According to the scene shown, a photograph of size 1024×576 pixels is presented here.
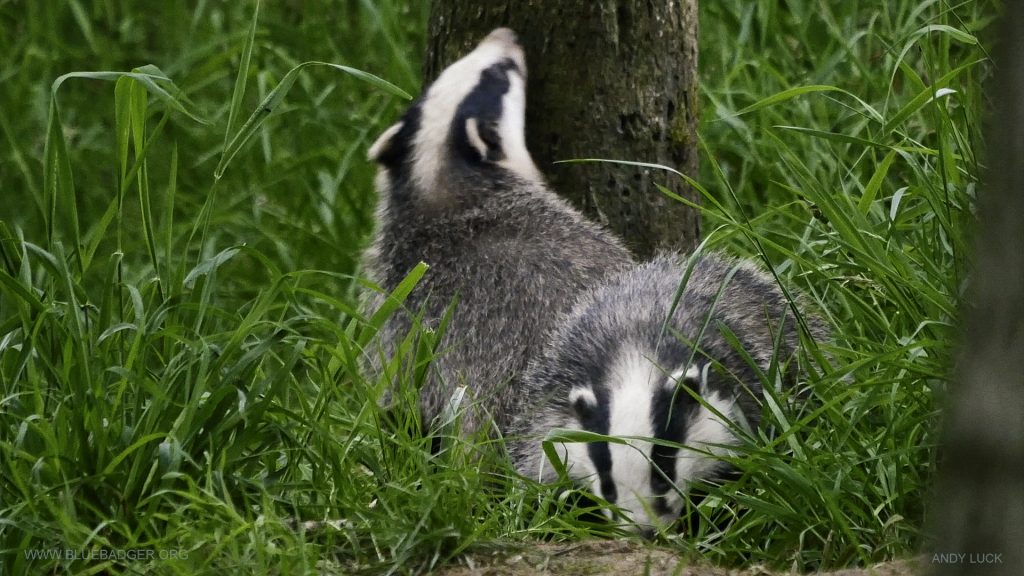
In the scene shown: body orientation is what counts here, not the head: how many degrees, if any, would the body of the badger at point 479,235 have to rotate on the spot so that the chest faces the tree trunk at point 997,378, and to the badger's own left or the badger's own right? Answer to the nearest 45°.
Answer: approximately 135° to the badger's own right

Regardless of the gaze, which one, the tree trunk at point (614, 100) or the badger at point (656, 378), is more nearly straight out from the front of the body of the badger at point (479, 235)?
the tree trunk

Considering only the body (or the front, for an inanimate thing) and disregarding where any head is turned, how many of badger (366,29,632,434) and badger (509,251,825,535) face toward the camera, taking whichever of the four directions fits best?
1

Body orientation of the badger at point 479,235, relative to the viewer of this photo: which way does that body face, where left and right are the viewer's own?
facing away from the viewer and to the right of the viewer

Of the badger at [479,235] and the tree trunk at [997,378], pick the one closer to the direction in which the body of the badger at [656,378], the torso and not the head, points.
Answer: the tree trunk

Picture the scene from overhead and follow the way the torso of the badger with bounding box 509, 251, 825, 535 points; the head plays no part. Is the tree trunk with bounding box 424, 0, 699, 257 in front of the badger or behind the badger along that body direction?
behind

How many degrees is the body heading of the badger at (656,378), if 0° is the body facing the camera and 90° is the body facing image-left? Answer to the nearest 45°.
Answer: approximately 0°
